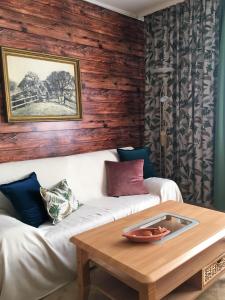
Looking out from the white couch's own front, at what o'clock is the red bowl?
The red bowl is roughly at 12 o'clock from the white couch.

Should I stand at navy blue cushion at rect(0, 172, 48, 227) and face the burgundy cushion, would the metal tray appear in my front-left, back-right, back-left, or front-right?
front-right

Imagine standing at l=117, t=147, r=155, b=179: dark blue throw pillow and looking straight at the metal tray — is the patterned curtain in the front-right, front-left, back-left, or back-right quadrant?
back-left

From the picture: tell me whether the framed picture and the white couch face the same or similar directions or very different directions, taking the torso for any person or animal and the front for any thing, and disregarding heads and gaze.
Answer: same or similar directions

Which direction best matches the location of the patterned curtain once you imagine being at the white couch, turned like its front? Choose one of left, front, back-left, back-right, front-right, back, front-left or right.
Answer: left

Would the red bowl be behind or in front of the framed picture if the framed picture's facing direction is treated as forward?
in front

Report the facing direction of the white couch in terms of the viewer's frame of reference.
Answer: facing the viewer and to the right of the viewer

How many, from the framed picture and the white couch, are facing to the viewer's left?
0

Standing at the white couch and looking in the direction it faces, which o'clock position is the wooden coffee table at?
The wooden coffee table is roughly at 12 o'clock from the white couch.
